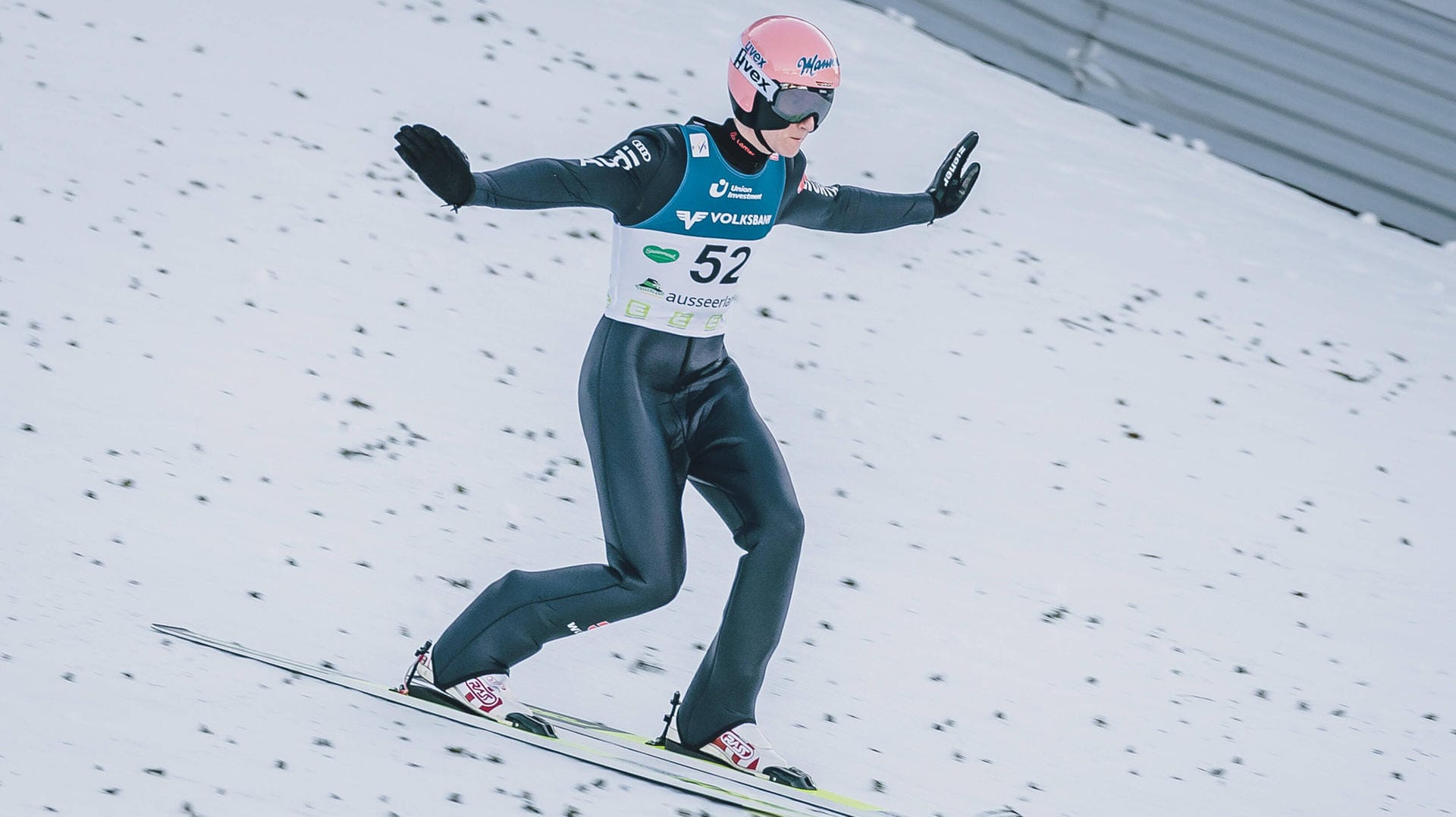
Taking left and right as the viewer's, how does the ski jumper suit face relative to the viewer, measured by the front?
facing the viewer and to the right of the viewer
